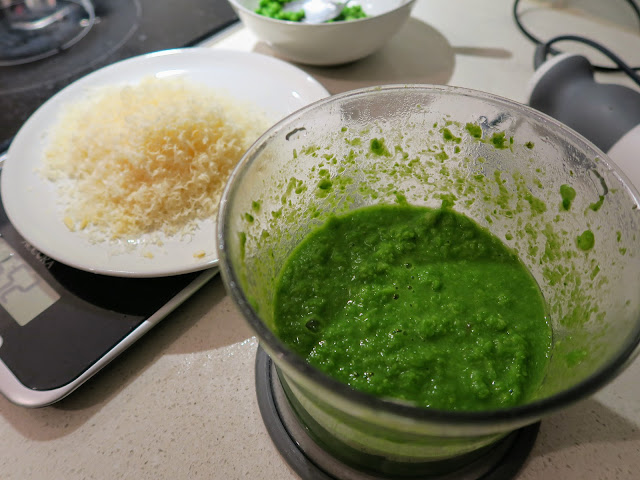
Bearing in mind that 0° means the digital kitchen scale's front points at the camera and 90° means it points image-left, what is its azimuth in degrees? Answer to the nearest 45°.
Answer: approximately 45°

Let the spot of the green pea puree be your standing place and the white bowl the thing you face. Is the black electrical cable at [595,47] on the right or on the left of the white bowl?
right

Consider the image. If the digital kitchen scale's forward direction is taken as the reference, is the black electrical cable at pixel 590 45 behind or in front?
behind

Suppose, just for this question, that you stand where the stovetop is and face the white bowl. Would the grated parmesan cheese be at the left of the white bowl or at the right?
right

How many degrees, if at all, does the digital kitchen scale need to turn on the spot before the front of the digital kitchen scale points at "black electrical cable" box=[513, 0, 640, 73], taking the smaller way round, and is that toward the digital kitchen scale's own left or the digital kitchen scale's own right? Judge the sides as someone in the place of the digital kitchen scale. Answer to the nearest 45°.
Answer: approximately 135° to the digital kitchen scale's own left
